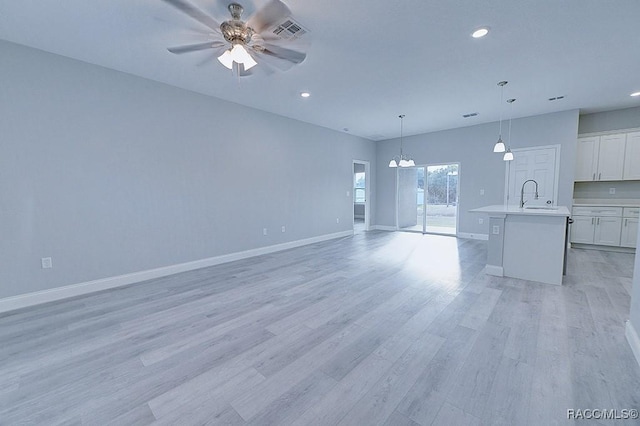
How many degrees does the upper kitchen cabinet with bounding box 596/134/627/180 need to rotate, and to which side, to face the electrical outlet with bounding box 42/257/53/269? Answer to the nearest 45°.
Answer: approximately 45° to its right

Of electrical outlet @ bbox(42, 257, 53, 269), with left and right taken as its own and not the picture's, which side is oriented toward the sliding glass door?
left

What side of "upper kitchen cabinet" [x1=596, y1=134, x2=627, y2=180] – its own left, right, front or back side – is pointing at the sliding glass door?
right

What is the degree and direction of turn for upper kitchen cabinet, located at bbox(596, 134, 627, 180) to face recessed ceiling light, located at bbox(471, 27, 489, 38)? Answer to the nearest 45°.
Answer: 0° — it already faces it

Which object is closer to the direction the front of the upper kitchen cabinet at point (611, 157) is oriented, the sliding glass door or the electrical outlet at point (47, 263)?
the electrical outlet

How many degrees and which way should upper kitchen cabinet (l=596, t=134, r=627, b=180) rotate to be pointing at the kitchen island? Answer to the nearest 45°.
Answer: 0° — it already faces it

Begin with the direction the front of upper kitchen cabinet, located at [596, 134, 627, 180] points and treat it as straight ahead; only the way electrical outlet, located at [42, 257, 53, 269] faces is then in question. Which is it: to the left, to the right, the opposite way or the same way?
to the left
